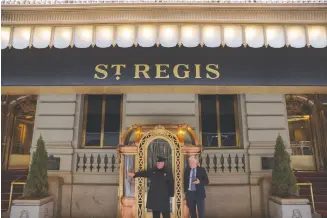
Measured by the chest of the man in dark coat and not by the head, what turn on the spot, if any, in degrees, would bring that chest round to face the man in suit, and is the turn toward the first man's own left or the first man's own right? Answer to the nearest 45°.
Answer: approximately 135° to the first man's own left

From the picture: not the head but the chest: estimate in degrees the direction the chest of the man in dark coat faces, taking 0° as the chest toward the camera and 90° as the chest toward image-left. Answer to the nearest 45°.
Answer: approximately 0°
